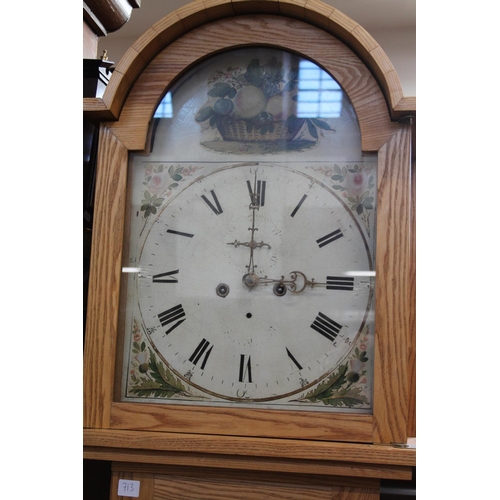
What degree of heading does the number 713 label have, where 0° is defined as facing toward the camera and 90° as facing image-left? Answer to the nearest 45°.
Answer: approximately 0°

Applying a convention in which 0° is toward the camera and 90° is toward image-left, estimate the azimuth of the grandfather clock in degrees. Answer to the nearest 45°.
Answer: approximately 0°
